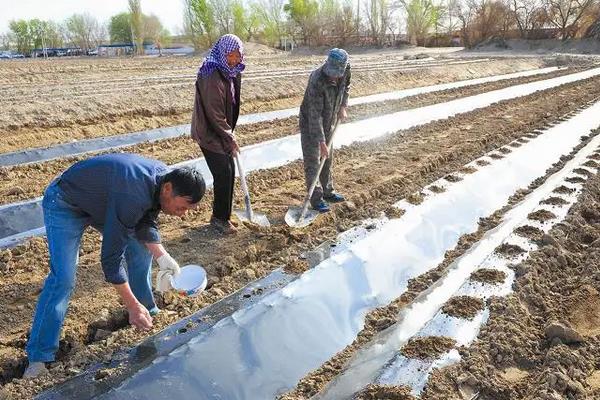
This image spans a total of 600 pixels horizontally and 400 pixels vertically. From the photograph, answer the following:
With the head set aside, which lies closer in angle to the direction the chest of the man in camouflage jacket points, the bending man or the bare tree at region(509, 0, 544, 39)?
the bending man

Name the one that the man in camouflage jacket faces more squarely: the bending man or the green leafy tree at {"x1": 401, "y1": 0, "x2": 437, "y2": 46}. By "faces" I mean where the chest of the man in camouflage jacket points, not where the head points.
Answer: the bending man
